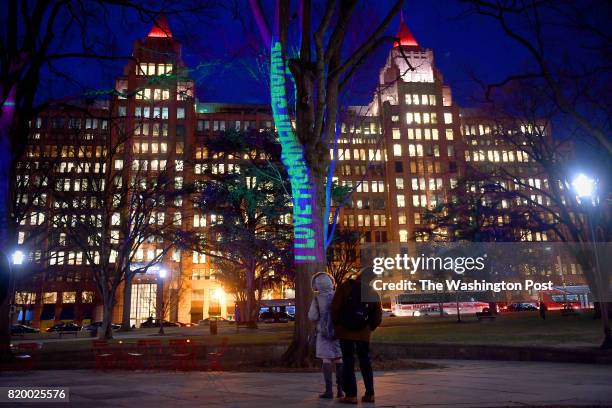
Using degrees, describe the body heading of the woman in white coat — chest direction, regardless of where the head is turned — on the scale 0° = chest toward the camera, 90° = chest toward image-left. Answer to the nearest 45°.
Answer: approximately 135°

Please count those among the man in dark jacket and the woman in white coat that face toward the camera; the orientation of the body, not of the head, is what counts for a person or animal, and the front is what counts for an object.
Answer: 0

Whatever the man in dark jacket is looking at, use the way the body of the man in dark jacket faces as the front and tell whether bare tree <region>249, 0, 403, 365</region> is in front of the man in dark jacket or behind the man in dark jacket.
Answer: in front

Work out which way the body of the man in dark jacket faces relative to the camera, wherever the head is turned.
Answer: away from the camera

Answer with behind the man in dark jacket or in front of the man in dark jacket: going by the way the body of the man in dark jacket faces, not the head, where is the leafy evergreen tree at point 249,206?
in front
